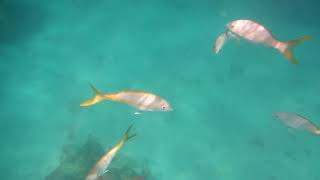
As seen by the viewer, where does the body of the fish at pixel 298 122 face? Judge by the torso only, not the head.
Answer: to the viewer's left

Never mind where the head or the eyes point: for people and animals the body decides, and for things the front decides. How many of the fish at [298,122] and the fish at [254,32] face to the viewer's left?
2

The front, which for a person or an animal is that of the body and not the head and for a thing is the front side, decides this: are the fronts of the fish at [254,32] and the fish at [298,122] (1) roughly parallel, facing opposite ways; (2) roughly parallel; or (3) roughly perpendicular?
roughly parallel

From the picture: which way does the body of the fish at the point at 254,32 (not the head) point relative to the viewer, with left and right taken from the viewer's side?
facing to the left of the viewer
